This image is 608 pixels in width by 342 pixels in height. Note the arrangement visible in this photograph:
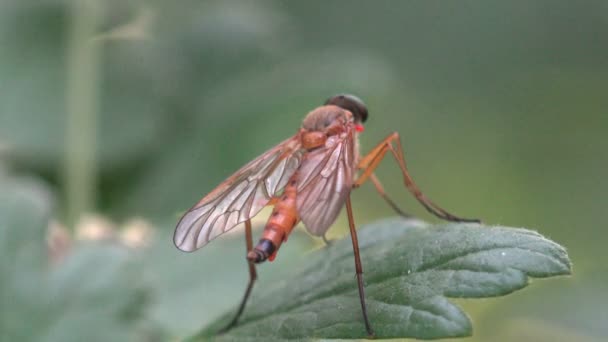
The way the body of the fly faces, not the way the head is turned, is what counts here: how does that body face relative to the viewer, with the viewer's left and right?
facing away from the viewer and to the right of the viewer

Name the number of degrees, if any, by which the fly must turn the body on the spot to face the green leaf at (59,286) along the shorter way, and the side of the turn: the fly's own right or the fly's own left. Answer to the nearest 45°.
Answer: approximately 135° to the fly's own left
